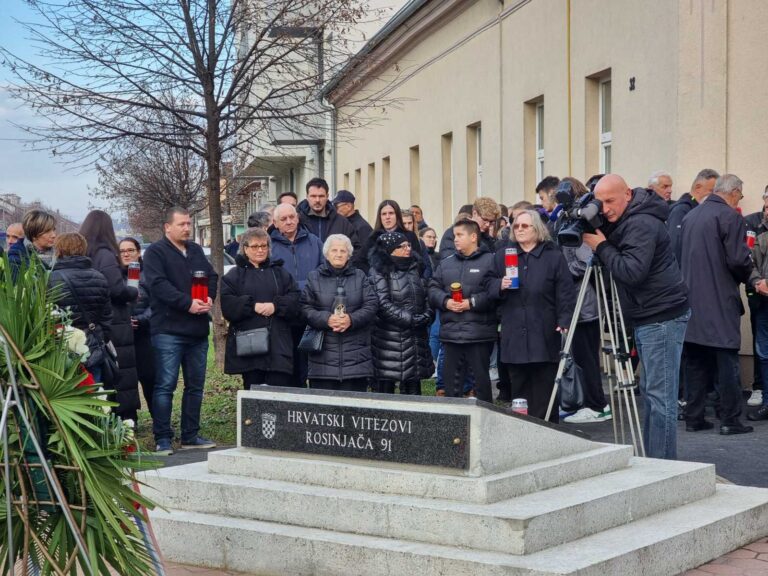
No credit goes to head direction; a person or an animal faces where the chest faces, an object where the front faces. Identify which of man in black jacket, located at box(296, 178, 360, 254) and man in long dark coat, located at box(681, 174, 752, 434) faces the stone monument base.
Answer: man in black jacket, located at box(296, 178, 360, 254)

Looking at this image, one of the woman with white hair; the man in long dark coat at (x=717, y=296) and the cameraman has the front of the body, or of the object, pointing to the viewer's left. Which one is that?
the cameraman

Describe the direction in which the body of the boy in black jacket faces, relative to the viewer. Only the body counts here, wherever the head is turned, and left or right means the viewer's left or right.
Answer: facing the viewer and to the left of the viewer

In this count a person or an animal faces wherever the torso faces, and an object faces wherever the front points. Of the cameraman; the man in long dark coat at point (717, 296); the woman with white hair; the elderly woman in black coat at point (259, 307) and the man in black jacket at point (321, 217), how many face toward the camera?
3

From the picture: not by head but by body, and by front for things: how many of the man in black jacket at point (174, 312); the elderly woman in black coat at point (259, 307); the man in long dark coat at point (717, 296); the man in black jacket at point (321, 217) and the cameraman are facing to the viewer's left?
1

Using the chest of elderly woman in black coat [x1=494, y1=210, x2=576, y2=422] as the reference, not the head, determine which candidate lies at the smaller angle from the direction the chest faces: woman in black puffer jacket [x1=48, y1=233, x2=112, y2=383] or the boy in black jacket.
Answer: the woman in black puffer jacket

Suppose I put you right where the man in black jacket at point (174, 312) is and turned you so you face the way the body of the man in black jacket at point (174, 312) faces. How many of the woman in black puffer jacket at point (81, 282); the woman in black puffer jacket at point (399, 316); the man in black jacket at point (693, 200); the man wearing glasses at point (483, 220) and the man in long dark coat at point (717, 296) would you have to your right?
1

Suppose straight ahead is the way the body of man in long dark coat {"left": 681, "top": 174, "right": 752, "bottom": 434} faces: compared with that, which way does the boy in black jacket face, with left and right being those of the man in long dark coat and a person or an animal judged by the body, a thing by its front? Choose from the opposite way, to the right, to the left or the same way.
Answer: the opposite way

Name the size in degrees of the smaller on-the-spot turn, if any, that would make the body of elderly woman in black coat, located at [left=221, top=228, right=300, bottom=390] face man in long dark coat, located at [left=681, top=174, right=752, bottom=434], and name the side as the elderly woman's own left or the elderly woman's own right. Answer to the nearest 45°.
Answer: approximately 90° to the elderly woman's own left

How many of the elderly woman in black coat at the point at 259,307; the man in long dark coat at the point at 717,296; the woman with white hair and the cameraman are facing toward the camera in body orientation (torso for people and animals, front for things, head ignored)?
2

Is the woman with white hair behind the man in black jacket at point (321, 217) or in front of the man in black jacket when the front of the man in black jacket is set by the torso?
in front

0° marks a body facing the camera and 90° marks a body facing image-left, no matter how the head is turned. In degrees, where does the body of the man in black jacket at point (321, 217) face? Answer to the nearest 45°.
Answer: approximately 0°

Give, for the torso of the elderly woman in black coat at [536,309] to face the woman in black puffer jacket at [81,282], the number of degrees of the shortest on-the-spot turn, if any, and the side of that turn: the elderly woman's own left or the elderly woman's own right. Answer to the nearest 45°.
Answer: approximately 45° to the elderly woman's own right

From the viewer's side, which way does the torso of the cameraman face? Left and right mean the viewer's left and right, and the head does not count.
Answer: facing to the left of the viewer

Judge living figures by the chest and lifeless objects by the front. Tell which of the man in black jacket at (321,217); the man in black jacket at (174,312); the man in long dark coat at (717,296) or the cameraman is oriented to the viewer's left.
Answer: the cameraman
